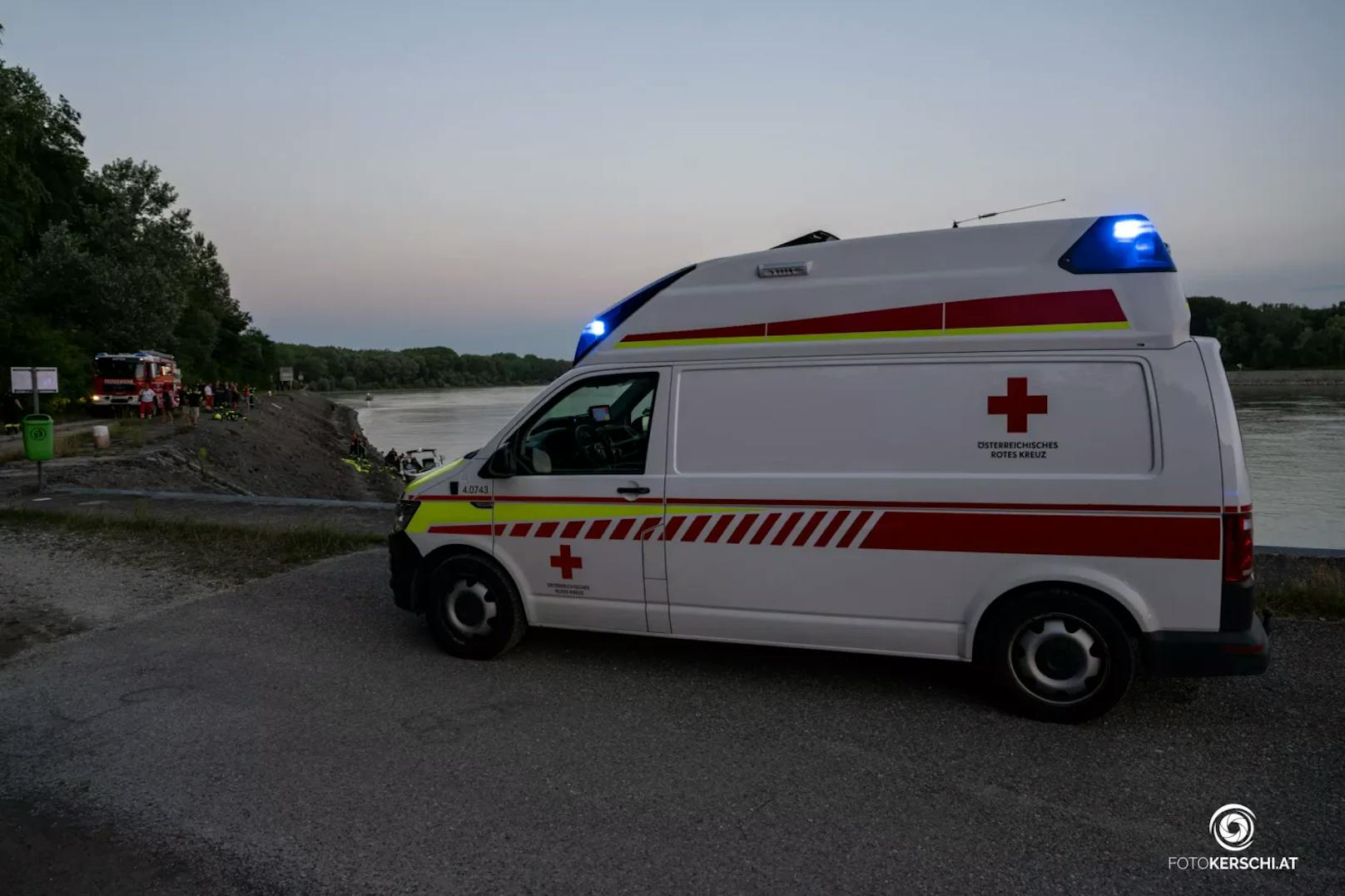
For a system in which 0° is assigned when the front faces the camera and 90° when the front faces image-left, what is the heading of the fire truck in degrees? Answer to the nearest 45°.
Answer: approximately 45°

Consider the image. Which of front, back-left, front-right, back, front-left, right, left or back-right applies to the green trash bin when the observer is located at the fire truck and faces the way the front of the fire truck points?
front-left
